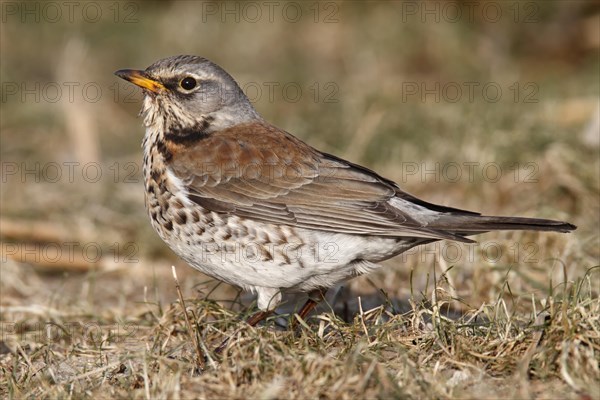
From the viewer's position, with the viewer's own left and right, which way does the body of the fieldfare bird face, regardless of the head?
facing to the left of the viewer
